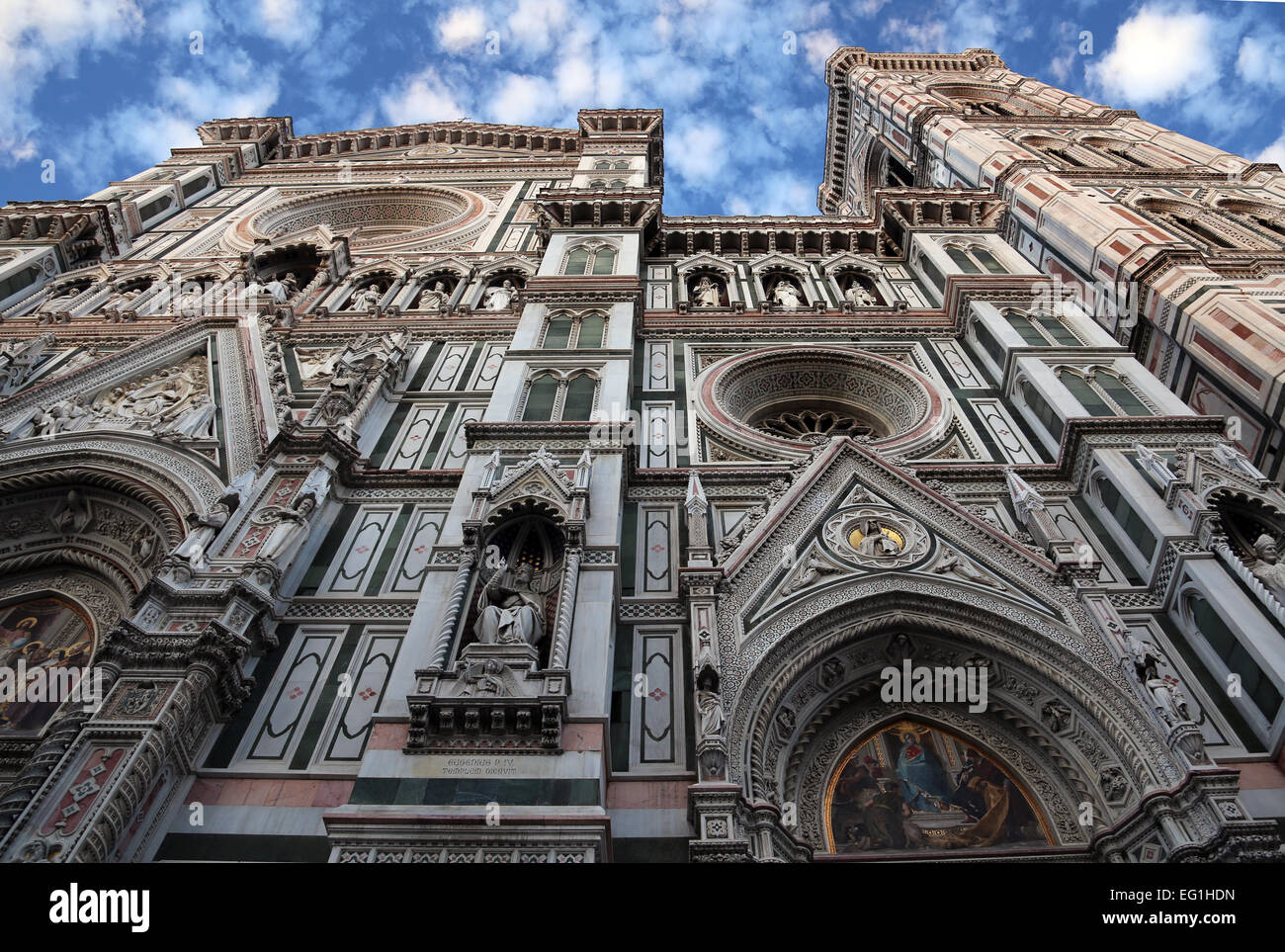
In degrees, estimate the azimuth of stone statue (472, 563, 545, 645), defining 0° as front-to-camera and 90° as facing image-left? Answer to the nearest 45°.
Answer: approximately 0°

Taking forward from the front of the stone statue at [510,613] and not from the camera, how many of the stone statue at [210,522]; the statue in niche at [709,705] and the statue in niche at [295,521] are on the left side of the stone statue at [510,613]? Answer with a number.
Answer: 1

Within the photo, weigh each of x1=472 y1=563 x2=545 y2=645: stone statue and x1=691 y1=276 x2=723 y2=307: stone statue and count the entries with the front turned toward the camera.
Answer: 2
